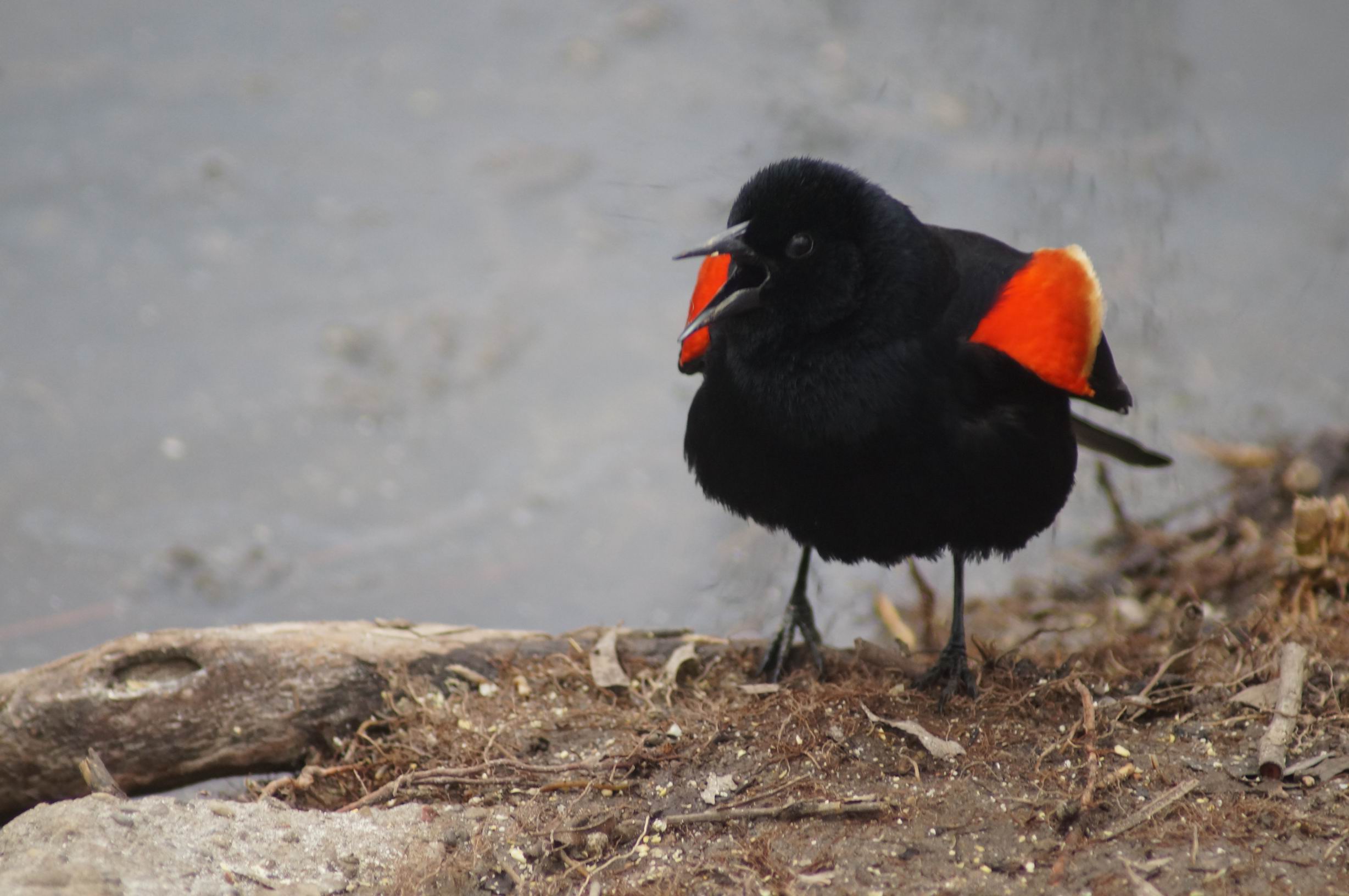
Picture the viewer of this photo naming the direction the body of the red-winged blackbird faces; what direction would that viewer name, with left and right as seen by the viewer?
facing the viewer and to the left of the viewer

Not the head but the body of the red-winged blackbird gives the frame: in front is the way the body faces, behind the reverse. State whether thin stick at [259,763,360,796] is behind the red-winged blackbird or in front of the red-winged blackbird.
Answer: in front

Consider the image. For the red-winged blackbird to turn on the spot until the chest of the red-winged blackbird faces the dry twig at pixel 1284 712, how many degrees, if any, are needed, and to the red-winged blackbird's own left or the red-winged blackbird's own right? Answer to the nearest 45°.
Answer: approximately 135° to the red-winged blackbird's own left

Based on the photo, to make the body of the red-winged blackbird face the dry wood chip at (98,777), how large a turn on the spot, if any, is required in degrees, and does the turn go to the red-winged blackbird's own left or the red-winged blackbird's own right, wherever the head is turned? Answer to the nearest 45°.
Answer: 0° — it already faces it

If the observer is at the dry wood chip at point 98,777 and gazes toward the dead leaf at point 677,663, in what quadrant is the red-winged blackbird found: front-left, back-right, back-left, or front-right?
front-right

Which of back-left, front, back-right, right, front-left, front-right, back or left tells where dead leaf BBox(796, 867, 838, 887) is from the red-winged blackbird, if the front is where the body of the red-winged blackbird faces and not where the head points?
front-left

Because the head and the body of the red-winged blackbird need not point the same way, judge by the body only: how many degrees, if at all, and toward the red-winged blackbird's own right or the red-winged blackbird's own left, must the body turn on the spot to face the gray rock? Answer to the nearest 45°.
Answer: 0° — it already faces it

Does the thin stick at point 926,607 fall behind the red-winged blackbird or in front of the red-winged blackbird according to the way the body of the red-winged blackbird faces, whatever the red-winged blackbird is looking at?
behind

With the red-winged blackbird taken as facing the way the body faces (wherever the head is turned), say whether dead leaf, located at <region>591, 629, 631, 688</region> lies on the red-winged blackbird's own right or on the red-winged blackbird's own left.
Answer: on the red-winged blackbird's own right

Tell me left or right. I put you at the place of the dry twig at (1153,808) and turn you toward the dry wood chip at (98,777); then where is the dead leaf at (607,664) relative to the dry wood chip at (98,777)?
right

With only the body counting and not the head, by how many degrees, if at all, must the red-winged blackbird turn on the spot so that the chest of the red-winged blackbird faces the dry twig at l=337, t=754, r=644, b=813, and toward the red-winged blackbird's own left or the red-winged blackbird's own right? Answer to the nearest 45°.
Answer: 0° — it already faces it

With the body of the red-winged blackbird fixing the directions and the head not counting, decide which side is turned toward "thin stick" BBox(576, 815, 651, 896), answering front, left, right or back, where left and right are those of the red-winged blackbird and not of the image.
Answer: front

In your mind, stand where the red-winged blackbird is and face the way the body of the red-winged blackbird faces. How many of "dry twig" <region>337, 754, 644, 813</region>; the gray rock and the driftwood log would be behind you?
0
